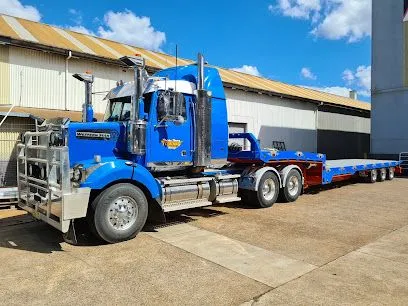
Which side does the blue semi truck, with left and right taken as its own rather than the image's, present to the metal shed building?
right

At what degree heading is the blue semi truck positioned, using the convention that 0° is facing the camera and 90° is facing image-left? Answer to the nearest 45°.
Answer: approximately 45°
